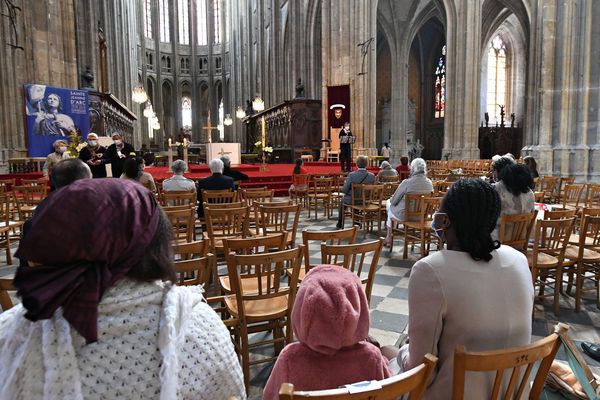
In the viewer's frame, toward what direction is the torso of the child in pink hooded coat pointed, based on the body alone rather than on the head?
away from the camera

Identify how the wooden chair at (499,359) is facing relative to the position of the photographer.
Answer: facing away from the viewer and to the left of the viewer

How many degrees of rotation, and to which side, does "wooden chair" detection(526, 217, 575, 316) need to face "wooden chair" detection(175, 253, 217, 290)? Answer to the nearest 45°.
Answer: approximately 90° to its left

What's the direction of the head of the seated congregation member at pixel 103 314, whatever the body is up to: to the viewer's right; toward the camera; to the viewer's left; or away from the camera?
away from the camera

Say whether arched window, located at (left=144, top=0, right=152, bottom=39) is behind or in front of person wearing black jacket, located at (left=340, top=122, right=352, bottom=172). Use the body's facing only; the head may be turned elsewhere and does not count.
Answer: behind

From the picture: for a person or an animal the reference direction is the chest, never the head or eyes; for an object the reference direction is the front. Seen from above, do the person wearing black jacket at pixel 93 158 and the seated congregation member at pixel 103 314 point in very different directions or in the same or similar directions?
very different directions

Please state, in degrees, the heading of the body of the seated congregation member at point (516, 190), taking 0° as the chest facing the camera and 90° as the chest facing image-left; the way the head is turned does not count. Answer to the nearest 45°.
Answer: approximately 180°

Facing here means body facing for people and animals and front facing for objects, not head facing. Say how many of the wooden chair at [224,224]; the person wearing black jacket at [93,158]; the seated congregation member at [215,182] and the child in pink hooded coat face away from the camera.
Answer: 3

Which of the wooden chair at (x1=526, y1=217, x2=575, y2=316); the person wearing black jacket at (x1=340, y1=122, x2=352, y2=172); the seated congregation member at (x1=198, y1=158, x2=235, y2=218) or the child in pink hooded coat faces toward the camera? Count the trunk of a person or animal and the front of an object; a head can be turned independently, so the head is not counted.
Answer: the person wearing black jacket

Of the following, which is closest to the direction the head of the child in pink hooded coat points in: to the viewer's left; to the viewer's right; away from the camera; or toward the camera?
away from the camera

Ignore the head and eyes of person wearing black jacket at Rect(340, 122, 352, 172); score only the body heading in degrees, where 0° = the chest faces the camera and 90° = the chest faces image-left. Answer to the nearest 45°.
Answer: approximately 0°
